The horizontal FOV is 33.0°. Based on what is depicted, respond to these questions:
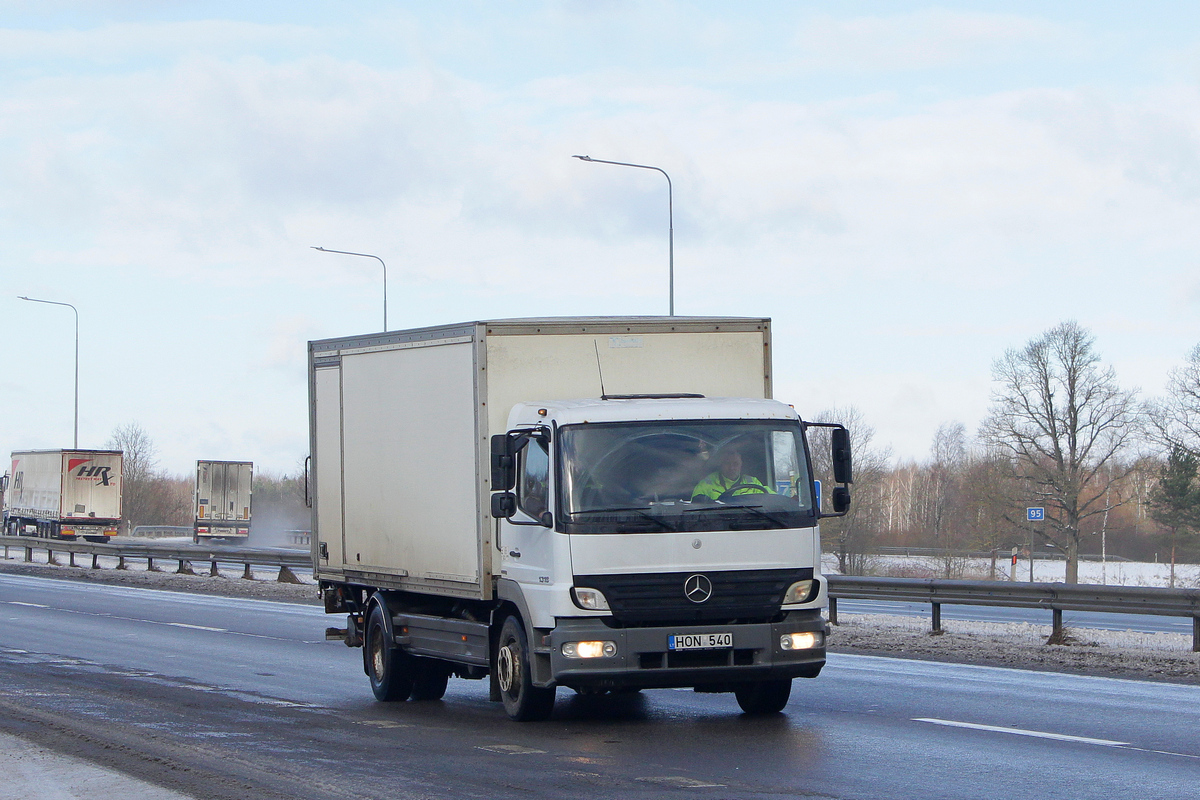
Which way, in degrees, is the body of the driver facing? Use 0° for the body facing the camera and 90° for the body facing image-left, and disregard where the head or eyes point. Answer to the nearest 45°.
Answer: approximately 315°

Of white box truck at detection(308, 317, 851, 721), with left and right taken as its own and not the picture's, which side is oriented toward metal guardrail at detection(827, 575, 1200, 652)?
left

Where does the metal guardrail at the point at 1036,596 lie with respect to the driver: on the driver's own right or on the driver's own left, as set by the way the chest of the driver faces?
on the driver's own left

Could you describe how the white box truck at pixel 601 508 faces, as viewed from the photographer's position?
facing the viewer and to the right of the viewer

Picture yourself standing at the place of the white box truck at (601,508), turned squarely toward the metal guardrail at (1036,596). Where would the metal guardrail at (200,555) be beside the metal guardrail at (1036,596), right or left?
left

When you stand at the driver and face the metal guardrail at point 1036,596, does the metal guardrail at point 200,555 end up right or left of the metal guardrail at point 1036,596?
left
